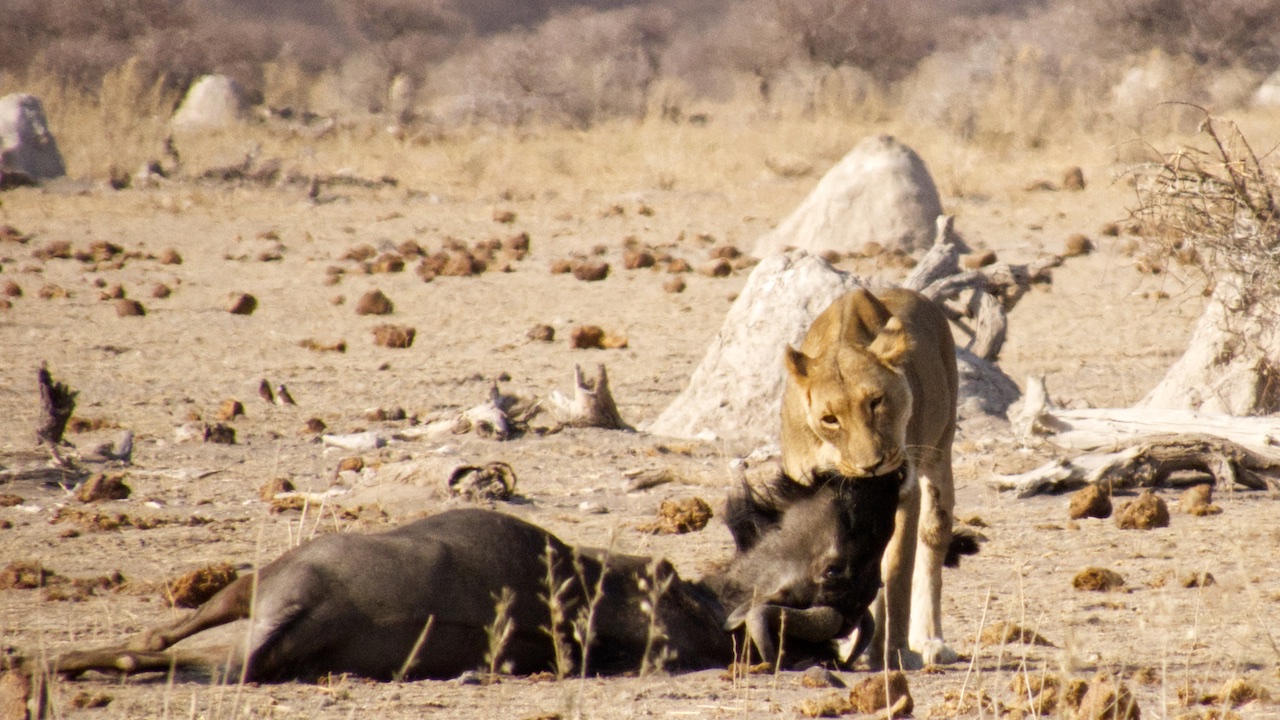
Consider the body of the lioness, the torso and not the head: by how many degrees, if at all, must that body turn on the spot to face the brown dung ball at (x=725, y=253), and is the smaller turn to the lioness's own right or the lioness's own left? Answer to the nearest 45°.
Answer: approximately 180°

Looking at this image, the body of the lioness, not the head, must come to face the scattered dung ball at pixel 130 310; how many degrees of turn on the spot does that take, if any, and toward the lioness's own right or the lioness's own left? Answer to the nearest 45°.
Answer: approximately 135° to the lioness's own right

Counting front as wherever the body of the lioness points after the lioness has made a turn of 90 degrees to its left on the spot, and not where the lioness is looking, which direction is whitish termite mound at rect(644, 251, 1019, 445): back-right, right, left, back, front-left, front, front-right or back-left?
left

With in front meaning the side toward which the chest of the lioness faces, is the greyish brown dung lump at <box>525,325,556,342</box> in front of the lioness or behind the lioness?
behind

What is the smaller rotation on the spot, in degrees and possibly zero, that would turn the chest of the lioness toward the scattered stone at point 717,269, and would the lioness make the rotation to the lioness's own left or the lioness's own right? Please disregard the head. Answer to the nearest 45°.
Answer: approximately 180°

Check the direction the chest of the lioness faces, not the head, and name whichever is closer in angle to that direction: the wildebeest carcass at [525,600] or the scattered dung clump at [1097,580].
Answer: the wildebeest carcass

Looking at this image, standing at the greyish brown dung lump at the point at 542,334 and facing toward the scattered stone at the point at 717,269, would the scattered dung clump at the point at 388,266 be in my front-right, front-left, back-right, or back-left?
front-left

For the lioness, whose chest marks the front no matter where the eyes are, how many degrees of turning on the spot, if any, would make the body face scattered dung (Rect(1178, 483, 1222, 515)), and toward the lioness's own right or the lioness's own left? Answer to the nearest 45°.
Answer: approximately 135° to the lioness's own left

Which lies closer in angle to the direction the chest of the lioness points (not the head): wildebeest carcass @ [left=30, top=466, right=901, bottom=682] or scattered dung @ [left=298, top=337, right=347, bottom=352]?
the wildebeest carcass

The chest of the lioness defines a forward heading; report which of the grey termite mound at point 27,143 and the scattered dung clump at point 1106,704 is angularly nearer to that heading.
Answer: the scattered dung clump

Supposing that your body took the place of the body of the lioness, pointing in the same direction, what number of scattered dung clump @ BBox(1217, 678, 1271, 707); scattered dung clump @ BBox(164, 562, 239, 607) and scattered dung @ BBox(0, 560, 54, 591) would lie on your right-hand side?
2

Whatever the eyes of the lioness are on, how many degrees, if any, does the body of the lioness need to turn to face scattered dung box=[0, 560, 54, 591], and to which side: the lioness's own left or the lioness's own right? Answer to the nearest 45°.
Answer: approximately 90° to the lioness's own right

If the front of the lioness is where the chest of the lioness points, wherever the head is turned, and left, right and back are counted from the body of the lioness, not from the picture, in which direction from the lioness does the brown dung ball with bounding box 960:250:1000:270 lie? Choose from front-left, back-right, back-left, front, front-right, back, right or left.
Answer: back

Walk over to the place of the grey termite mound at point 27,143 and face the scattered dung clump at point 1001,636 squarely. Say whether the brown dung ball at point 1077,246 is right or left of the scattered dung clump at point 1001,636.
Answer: left

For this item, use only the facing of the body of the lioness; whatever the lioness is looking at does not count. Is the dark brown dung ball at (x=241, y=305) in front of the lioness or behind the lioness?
behind

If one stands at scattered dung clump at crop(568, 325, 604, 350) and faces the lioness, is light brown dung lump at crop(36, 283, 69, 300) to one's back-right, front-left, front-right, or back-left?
back-right

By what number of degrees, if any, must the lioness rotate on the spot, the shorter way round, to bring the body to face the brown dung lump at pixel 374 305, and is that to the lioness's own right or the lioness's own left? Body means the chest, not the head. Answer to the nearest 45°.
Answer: approximately 135° to the lioness's own right

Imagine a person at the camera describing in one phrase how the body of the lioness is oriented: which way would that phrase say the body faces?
toward the camera
